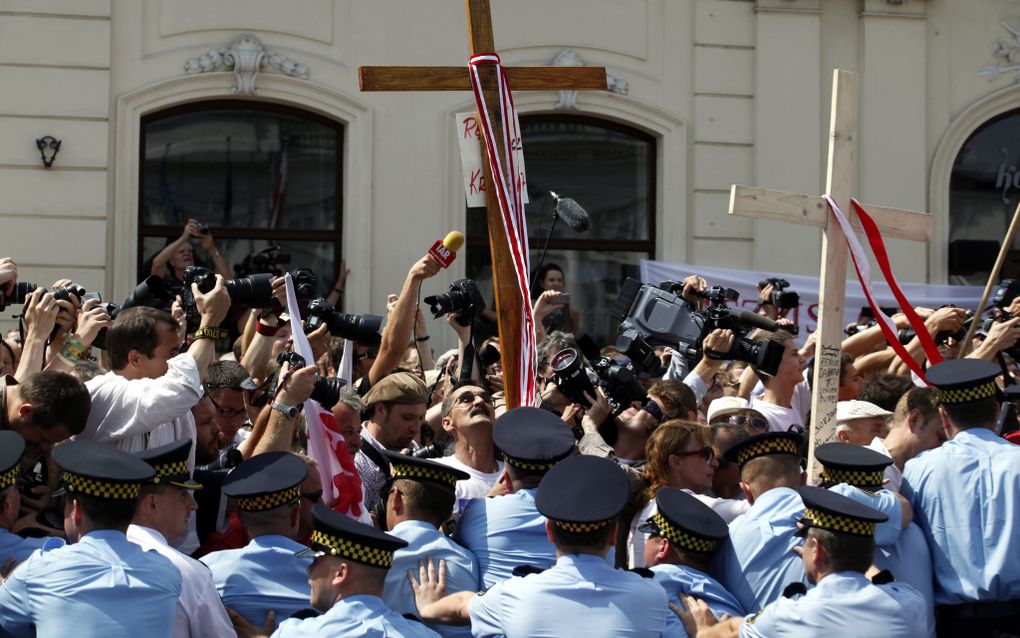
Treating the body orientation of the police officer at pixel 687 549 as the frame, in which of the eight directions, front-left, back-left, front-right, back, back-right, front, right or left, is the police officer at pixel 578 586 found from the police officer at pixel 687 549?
left

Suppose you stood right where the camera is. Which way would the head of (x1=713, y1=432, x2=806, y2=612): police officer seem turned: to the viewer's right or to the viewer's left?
to the viewer's left

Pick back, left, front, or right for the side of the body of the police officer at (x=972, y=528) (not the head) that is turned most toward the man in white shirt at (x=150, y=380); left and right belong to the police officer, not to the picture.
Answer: left

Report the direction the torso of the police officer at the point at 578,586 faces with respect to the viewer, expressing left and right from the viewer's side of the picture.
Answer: facing away from the viewer

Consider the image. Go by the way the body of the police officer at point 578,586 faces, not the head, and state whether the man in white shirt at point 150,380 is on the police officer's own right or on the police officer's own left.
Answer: on the police officer's own left

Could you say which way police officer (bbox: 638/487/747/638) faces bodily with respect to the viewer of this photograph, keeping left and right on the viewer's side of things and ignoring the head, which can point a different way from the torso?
facing away from the viewer and to the left of the viewer

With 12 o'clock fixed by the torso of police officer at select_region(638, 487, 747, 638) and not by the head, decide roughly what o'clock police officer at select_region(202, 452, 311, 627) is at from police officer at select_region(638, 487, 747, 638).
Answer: police officer at select_region(202, 452, 311, 627) is roughly at 10 o'clock from police officer at select_region(638, 487, 747, 638).

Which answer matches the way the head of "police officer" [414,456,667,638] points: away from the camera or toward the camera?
away from the camera

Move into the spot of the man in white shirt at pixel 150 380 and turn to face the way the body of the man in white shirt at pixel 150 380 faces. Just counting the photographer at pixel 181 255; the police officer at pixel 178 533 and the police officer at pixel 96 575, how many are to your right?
2

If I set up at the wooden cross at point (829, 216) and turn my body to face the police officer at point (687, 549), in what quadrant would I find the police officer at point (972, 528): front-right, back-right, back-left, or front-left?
front-left

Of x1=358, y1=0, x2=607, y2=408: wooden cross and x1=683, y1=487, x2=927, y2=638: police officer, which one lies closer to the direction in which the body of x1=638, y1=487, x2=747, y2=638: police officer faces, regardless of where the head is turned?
the wooden cross
